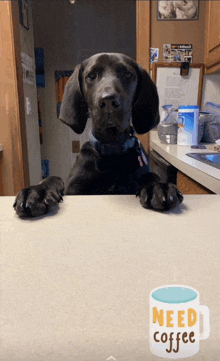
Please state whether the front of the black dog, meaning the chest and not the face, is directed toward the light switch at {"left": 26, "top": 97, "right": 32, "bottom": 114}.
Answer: no

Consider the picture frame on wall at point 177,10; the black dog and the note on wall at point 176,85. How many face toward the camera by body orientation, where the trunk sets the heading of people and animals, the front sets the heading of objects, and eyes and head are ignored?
3

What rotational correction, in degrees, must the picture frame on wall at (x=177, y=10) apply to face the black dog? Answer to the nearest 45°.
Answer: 0° — it already faces it

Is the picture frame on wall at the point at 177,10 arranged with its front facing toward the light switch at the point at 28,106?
no

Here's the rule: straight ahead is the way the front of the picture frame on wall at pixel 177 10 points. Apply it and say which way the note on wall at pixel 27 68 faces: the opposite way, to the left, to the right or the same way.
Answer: to the left

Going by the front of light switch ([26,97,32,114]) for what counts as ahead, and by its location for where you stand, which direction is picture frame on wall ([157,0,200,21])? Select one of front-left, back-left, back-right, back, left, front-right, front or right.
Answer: front

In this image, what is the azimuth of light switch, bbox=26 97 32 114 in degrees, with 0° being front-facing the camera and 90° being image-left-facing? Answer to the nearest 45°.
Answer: approximately 315°

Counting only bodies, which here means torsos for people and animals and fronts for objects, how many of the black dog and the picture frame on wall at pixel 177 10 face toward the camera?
2

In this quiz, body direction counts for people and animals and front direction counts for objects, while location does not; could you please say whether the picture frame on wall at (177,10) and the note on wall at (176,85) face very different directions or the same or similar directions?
same or similar directions

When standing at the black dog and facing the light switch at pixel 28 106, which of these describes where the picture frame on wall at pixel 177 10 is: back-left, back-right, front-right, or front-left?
front-right

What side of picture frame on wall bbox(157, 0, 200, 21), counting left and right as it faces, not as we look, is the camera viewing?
front

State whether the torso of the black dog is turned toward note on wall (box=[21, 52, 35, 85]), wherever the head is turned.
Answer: no

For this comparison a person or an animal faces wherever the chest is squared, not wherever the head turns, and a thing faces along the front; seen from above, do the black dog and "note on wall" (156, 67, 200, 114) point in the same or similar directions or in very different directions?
same or similar directions

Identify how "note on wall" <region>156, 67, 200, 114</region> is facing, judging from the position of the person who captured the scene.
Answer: facing the viewer
